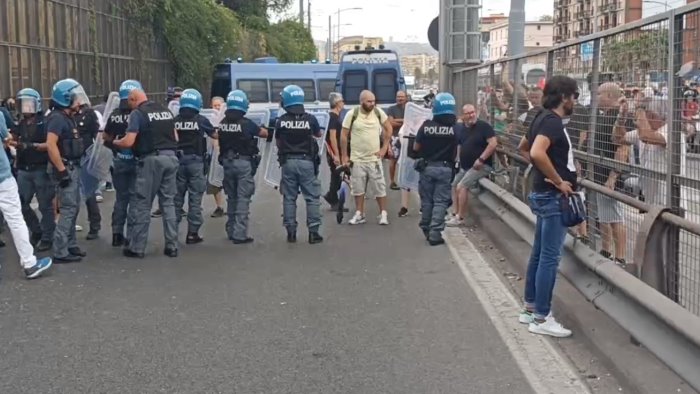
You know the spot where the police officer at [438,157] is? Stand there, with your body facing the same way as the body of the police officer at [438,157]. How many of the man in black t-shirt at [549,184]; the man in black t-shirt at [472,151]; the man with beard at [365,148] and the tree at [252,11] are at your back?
1

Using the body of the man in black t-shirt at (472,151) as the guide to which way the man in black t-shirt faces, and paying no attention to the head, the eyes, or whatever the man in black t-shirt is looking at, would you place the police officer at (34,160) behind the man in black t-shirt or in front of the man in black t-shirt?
in front

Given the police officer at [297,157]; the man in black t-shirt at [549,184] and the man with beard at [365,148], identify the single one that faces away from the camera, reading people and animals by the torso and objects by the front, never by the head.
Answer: the police officer

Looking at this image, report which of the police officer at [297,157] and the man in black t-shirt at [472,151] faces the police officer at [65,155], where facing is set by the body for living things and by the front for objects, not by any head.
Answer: the man in black t-shirt

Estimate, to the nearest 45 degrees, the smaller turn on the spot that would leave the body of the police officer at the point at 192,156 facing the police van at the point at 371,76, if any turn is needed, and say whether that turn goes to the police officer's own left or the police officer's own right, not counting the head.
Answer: approximately 45° to the police officer's own right

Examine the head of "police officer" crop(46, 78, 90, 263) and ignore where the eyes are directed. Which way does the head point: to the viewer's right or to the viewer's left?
to the viewer's right

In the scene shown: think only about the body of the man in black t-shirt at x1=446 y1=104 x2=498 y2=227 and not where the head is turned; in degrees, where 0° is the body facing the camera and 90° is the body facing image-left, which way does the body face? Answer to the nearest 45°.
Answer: approximately 45°

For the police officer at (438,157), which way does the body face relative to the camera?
away from the camera

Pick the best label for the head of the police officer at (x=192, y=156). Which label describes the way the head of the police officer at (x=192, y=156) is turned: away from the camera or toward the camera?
away from the camera

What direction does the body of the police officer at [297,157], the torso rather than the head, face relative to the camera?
away from the camera

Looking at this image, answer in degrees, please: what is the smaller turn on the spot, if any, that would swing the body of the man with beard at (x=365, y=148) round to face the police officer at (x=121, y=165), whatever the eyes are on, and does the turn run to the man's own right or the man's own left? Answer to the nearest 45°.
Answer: approximately 45° to the man's own right
